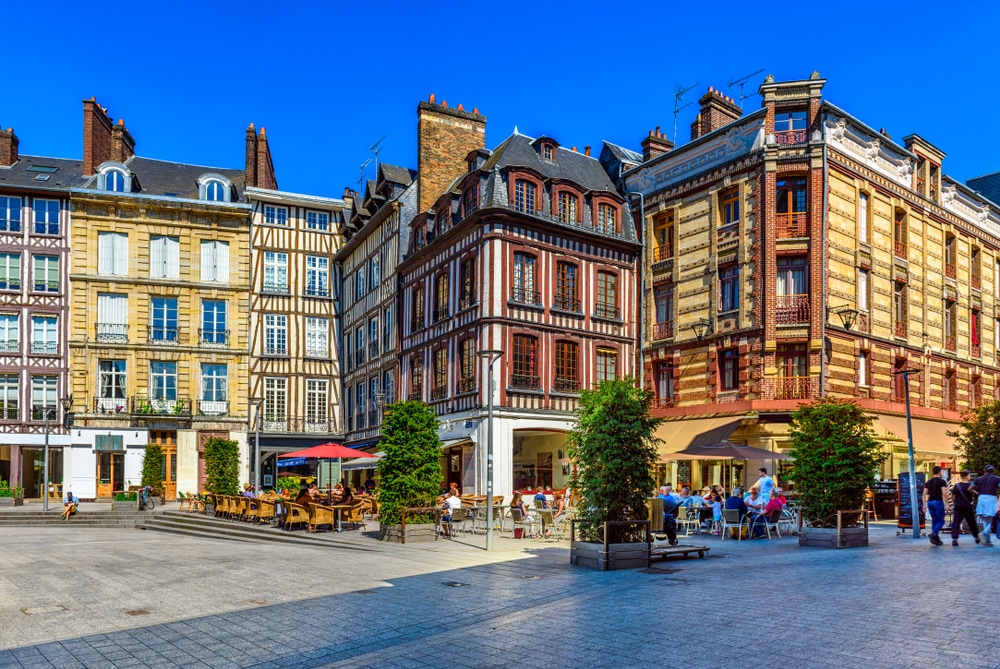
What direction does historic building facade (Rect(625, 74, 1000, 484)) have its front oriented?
toward the camera

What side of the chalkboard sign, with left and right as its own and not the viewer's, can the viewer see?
front

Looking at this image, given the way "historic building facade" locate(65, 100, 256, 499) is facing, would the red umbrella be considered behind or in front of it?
in front

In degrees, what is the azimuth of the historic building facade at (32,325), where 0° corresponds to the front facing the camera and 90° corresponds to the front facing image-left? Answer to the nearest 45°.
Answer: approximately 0°
